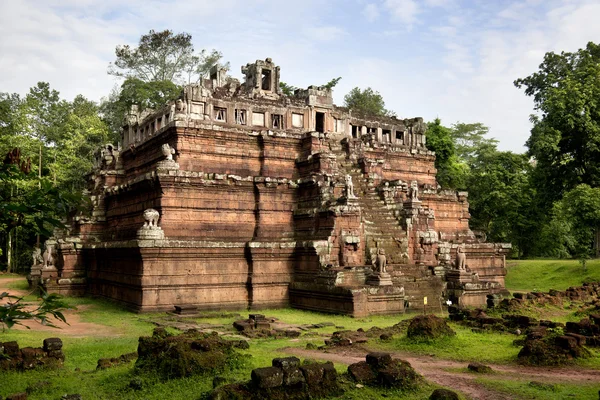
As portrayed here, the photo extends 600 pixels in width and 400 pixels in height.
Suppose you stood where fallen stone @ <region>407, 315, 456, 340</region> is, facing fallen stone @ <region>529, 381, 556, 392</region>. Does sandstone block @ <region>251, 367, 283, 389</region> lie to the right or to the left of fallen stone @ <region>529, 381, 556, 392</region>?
right

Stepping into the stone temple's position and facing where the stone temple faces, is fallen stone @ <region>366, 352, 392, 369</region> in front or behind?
in front

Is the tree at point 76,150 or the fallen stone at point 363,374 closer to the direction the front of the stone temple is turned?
the fallen stone

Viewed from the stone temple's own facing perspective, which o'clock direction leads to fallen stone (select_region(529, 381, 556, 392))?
The fallen stone is roughly at 1 o'clock from the stone temple.

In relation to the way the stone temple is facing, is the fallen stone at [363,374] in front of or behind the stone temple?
in front

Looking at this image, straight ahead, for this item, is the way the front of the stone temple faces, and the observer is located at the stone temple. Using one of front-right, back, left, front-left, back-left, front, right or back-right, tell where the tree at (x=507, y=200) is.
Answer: left

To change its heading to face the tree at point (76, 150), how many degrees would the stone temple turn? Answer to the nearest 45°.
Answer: approximately 180°

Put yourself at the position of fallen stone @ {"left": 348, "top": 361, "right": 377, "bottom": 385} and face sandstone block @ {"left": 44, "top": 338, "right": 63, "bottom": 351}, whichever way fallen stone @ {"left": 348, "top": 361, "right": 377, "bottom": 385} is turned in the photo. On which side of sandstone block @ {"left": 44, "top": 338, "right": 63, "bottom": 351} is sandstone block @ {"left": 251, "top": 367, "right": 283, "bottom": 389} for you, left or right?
left

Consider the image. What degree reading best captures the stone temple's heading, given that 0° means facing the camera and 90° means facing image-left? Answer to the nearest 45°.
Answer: approximately 315°

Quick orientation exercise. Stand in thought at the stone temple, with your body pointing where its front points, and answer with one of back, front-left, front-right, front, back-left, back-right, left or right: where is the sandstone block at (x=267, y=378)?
front-right

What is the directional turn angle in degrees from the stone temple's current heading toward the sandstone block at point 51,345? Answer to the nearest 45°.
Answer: approximately 45° to its right

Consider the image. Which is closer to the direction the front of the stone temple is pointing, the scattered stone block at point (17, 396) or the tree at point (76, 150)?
the scattered stone block

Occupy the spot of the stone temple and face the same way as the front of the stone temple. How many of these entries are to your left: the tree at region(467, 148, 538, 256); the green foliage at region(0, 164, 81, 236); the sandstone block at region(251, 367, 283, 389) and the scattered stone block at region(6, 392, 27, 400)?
1
